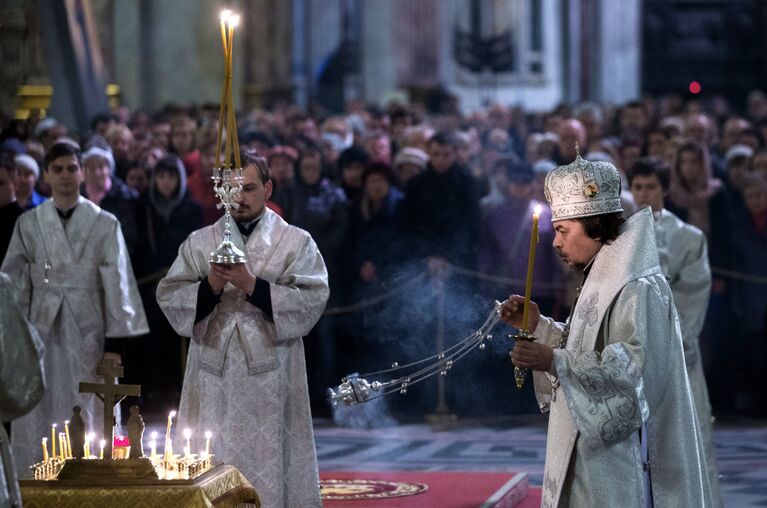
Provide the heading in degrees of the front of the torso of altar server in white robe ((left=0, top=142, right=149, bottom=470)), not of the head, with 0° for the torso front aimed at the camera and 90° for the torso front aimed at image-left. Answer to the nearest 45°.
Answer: approximately 0°

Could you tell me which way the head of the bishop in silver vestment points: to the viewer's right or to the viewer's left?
to the viewer's left

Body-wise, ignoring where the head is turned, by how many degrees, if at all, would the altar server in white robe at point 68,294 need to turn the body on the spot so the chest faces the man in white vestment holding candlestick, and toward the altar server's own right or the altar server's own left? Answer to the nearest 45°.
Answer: approximately 45° to the altar server's own left

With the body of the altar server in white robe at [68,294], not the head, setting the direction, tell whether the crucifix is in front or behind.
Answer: in front

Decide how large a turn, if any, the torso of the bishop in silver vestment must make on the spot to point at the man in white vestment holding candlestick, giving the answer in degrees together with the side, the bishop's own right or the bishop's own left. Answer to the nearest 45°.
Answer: approximately 45° to the bishop's own right

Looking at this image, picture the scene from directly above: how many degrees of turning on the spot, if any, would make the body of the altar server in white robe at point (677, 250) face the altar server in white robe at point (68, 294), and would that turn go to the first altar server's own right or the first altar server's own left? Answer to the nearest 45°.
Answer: approximately 45° to the first altar server's own right

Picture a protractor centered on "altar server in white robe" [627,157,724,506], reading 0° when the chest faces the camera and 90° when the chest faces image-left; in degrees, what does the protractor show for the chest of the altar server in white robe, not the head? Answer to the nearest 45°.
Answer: approximately 45°

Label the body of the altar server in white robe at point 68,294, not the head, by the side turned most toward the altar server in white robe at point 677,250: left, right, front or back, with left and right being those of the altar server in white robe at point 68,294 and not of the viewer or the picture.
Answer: left

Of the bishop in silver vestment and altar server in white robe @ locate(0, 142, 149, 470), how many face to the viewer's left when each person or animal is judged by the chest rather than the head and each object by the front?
1

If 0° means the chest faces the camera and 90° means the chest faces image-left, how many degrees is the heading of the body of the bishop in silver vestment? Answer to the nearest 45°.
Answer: approximately 90°
